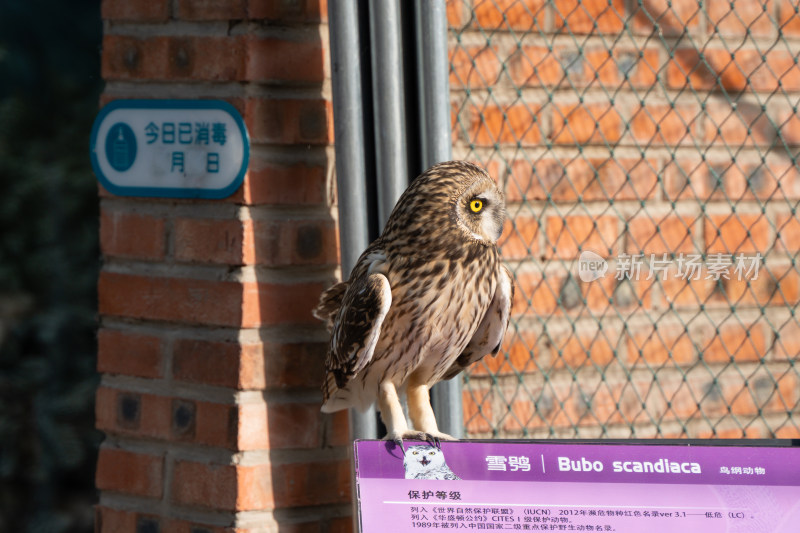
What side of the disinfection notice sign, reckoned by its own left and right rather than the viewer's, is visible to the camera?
front

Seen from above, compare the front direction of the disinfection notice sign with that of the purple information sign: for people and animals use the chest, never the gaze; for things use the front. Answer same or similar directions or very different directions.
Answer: same or similar directions

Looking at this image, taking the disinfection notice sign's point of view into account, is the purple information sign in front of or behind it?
in front

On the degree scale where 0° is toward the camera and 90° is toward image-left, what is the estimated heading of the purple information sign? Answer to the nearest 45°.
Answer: approximately 0°

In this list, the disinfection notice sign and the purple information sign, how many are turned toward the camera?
2
